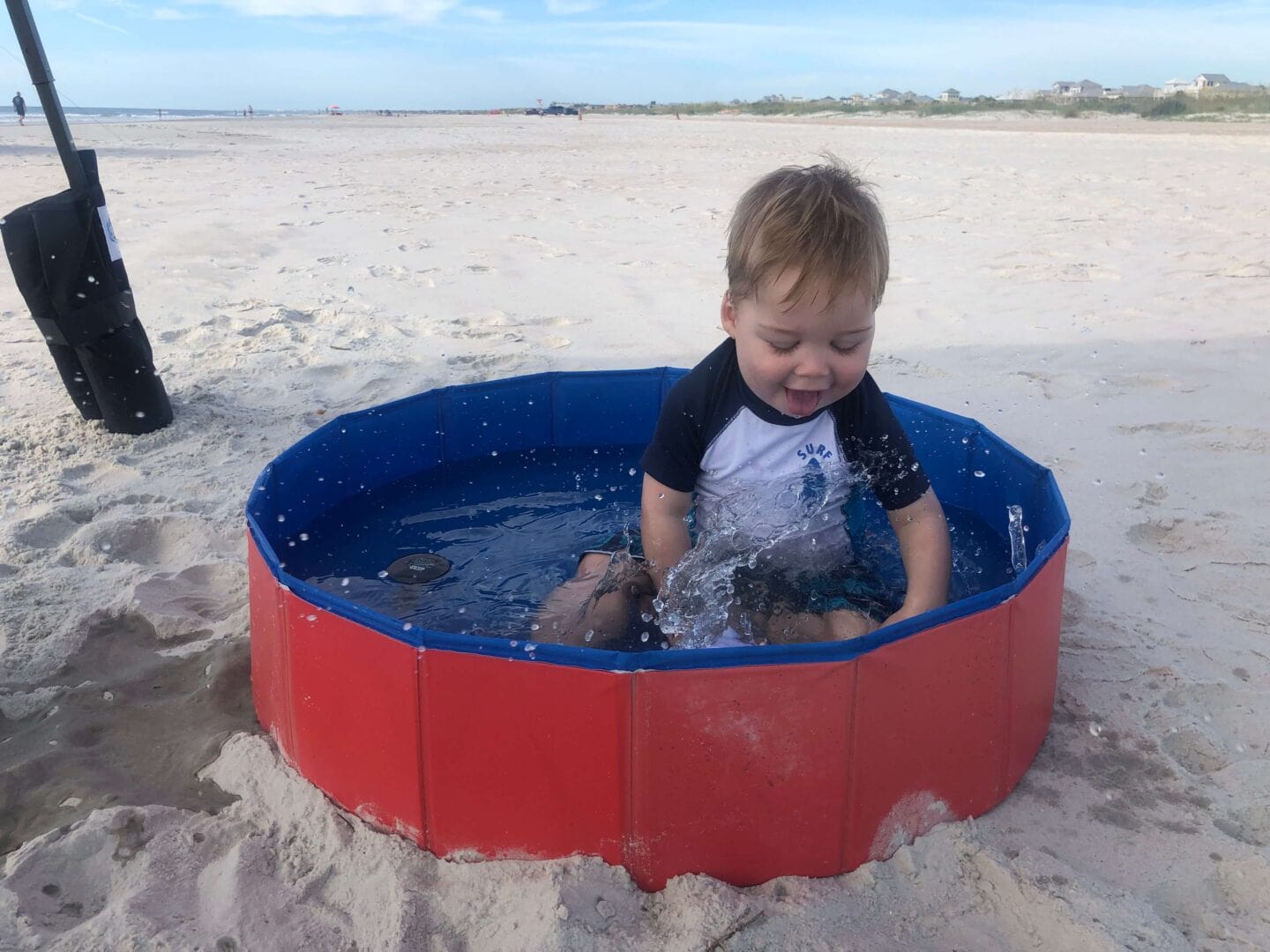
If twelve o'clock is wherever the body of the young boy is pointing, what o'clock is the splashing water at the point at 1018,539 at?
The splashing water is roughly at 8 o'clock from the young boy.

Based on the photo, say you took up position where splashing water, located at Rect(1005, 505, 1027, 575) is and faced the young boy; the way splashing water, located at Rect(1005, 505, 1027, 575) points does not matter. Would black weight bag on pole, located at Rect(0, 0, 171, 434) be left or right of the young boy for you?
right

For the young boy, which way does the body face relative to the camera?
toward the camera
